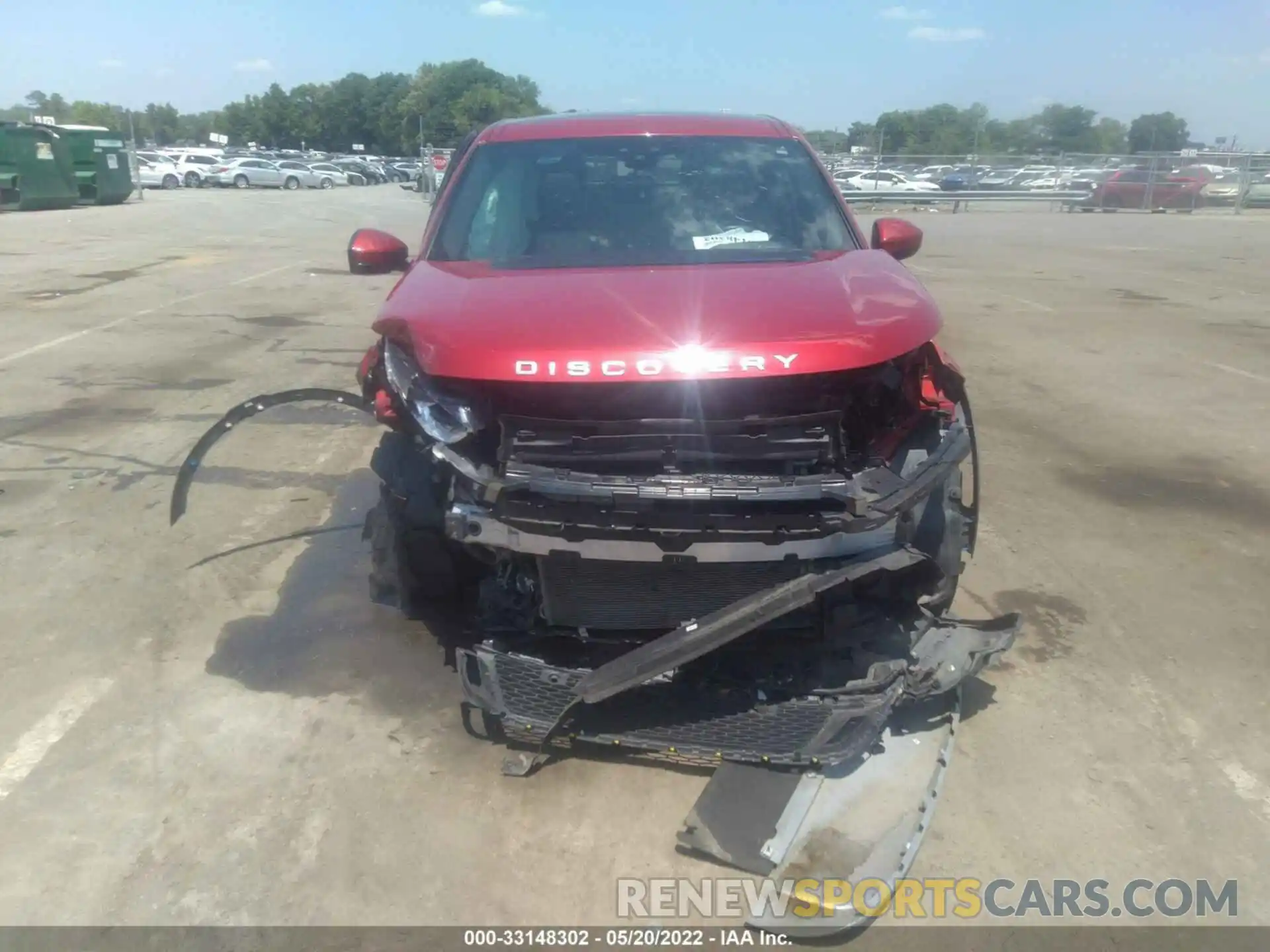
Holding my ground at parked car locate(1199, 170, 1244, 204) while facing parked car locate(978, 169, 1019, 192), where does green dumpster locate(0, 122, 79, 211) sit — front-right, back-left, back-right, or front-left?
front-left

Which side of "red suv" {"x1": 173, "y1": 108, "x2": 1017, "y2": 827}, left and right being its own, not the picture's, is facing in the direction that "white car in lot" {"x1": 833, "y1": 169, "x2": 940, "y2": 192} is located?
back

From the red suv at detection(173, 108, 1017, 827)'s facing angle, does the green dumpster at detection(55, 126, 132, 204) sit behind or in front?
behind

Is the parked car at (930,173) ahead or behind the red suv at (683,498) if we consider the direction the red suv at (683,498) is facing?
behind

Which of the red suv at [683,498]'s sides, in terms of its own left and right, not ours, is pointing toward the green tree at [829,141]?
back

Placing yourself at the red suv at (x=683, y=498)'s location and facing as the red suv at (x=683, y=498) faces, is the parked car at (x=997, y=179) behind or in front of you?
behind

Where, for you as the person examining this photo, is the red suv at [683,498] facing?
facing the viewer

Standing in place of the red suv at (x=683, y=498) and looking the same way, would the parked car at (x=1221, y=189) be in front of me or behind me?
behind

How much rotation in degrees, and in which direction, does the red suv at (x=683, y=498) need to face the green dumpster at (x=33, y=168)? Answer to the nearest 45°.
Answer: approximately 135° to its right

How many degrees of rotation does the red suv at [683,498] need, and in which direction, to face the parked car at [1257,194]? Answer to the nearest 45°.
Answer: approximately 135° to its left

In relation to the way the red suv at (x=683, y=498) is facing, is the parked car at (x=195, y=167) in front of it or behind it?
behind

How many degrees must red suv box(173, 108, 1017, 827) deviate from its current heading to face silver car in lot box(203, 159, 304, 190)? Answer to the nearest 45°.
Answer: approximately 180°
